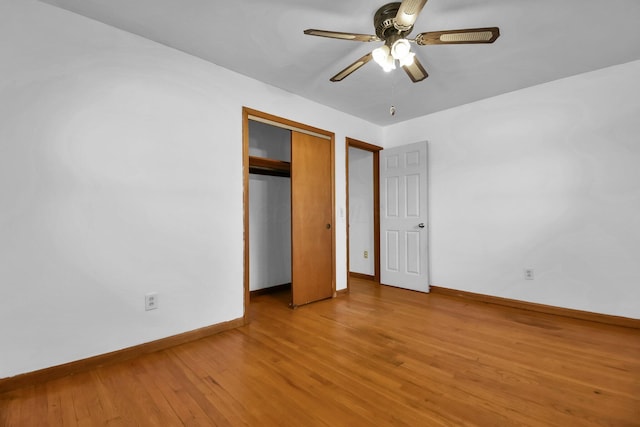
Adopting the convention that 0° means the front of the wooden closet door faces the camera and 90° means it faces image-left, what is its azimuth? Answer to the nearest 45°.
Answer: approximately 315°

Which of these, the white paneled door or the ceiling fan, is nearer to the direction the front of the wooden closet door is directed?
the ceiling fan

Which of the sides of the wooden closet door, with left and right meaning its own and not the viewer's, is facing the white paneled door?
left
